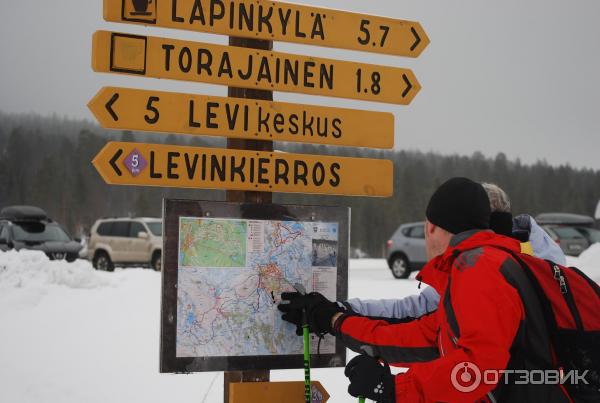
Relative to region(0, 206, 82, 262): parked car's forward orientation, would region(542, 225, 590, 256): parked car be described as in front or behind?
in front

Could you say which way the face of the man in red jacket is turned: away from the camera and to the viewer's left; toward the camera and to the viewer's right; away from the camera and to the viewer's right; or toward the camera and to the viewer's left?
away from the camera and to the viewer's left

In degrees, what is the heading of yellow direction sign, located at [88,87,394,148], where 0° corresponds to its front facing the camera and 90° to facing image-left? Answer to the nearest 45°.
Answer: approximately 0°

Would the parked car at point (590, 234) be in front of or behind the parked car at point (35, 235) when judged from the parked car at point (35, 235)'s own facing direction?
in front

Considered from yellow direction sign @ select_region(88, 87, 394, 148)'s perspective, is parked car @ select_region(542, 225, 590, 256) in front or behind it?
behind

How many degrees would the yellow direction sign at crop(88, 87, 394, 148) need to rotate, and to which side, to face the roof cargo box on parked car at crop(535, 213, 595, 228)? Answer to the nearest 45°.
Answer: approximately 135° to its left

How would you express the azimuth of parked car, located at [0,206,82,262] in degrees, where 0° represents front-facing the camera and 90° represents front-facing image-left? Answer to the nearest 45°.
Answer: approximately 315°

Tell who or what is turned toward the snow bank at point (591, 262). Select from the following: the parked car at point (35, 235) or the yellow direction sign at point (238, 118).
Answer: the parked car

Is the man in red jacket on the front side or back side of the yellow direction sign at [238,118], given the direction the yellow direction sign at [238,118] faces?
on the front side
